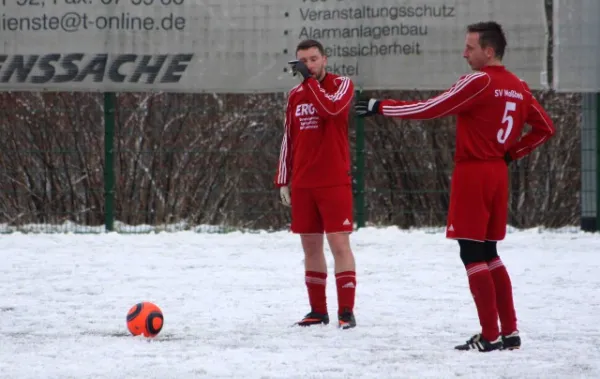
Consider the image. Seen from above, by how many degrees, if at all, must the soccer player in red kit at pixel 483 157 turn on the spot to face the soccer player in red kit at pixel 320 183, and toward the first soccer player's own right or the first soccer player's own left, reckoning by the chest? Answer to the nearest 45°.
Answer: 0° — they already face them

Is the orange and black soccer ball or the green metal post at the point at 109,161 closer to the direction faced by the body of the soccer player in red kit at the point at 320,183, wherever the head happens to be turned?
the orange and black soccer ball

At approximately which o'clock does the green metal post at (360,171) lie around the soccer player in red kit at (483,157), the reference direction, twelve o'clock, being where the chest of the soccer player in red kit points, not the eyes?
The green metal post is roughly at 1 o'clock from the soccer player in red kit.

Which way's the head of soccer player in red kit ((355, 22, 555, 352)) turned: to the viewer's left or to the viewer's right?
to the viewer's left

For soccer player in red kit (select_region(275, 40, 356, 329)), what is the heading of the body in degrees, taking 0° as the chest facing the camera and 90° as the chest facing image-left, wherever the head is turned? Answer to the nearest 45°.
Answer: approximately 45°

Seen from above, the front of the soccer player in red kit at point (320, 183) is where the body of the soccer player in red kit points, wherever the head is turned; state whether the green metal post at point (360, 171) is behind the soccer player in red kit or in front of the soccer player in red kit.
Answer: behind

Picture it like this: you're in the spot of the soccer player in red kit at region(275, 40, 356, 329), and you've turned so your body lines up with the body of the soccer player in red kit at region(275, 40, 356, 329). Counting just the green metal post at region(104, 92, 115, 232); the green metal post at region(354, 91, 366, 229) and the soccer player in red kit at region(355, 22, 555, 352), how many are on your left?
1

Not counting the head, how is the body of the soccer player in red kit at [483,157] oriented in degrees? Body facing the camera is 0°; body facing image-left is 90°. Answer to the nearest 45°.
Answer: approximately 135°

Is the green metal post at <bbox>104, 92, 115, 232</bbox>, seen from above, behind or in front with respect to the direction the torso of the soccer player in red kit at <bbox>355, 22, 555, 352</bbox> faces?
in front

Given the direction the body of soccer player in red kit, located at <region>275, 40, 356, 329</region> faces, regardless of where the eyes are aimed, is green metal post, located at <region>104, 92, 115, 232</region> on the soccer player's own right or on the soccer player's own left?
on the soccer player's own right

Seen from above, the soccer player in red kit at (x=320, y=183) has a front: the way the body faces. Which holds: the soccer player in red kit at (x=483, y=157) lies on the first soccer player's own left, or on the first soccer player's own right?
on the first soccer player's own left
